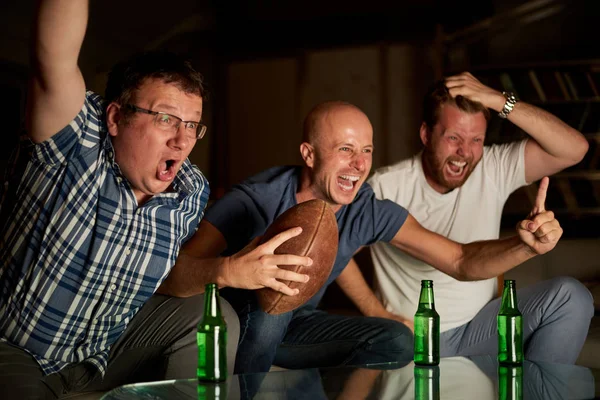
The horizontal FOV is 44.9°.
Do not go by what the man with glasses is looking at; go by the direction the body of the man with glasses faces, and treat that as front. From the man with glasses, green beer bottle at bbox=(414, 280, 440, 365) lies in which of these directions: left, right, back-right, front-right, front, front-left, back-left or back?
front-left

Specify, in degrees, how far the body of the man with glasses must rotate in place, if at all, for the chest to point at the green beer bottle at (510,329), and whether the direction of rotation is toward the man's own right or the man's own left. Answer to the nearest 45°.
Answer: approximately 45° to the man's own left

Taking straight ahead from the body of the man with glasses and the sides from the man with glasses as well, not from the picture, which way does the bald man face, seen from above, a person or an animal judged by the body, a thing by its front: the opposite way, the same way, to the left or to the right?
the same way

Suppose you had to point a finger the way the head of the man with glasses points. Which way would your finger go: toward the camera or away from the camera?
toward the camera

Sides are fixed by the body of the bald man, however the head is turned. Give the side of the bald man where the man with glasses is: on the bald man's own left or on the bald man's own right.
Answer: on the bald man's own right

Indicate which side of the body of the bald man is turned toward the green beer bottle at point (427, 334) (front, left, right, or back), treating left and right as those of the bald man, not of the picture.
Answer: front

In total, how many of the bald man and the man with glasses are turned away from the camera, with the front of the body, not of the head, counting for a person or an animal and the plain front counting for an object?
0

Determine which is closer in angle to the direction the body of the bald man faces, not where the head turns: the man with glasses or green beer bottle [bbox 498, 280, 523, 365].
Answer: the green beer bottle

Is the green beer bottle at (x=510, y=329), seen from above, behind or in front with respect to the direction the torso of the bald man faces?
in front

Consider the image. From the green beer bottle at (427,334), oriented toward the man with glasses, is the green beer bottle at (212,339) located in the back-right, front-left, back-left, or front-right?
front-left

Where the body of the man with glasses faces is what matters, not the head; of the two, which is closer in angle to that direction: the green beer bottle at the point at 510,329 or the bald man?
the green beer bottle
